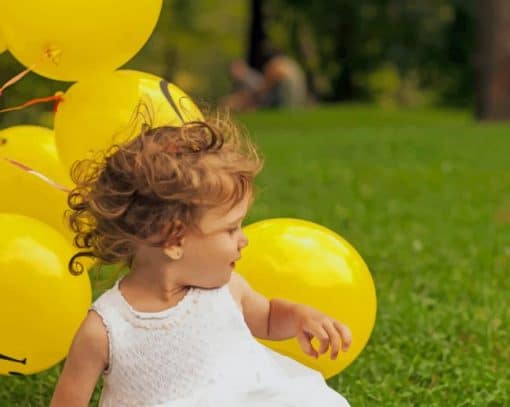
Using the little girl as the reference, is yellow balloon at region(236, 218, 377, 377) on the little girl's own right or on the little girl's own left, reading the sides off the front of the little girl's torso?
on the little girl's own left

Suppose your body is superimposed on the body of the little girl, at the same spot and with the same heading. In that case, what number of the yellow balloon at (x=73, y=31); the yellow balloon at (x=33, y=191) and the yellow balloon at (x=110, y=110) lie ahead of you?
0

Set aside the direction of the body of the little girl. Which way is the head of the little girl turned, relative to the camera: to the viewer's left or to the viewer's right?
to the viewer's right

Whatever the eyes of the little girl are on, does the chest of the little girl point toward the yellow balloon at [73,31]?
no

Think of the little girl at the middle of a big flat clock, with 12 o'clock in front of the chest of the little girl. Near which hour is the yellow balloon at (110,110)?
The yellow balloon is roughly at 7 o'clock from the little girl.

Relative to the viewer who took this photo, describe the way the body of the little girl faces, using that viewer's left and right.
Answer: facing the viewer and to the right of the viewer

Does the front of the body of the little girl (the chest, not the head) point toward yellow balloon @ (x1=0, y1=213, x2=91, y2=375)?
no
